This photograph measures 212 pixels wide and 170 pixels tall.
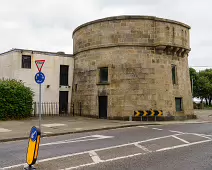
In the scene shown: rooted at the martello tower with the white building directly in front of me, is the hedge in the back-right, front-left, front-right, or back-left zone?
front-left

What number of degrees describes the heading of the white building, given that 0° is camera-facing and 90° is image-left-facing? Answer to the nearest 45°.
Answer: approximately 0°

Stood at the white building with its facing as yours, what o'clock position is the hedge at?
The hedge is roughly at 1 o'clock from the white building.

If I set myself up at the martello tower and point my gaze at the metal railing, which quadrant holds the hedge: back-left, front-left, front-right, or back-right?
front-left

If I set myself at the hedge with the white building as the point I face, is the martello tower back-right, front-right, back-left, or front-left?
front-right

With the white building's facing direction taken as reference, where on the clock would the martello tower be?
The martello tower is roughly at 10 o'clock from the white building.

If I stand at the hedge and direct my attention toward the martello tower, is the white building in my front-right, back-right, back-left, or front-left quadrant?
front-left
